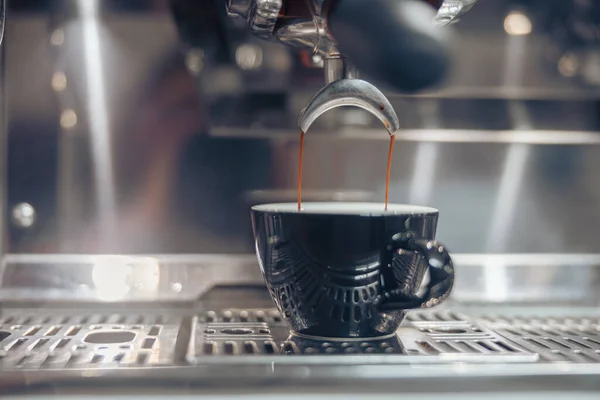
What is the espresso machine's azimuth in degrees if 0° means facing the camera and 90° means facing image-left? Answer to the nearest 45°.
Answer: approximately 0°
